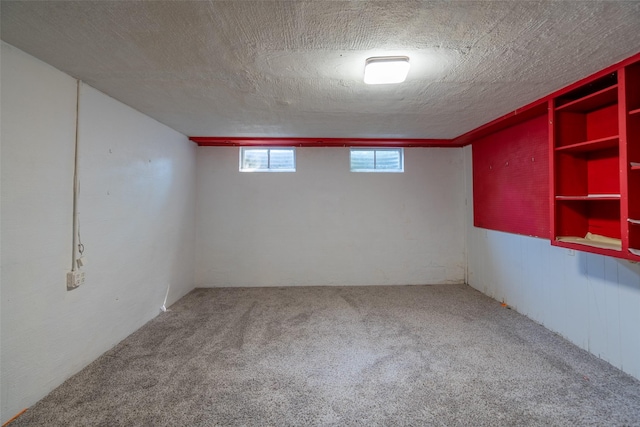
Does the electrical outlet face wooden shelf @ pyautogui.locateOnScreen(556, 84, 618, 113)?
yes

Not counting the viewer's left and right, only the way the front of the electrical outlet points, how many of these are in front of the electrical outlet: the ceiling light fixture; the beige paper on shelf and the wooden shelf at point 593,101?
3

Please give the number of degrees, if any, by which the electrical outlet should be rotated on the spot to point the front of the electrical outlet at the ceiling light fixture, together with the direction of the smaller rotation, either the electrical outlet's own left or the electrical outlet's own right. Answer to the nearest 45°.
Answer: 0° — it already faces it

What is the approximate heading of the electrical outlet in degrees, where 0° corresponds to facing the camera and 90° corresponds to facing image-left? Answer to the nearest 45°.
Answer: approximately 315°

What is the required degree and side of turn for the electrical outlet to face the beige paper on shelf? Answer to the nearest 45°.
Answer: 0° — it already faces it
